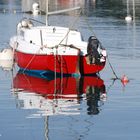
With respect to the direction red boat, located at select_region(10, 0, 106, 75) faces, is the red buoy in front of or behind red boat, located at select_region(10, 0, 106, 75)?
behind

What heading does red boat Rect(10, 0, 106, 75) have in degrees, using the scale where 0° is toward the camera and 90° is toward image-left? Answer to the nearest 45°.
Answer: approximately 135°

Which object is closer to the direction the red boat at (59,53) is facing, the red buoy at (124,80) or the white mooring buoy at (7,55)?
the white mooring buoy

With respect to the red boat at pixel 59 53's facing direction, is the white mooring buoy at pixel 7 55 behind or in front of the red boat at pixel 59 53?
in front
